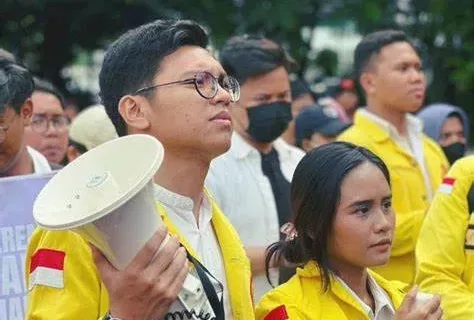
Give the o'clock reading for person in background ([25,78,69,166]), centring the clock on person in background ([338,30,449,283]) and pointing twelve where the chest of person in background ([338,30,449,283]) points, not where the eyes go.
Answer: person in background ([25,78,69,166]) is roughly at 4 o'clock from person in background ([338,30,449,283]).

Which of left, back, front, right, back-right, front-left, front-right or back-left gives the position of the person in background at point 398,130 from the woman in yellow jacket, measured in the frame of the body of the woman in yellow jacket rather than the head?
back-left

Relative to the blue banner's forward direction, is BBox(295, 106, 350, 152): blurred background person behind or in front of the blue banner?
behind

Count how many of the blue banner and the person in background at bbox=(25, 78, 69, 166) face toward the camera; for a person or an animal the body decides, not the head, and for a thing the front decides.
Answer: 2

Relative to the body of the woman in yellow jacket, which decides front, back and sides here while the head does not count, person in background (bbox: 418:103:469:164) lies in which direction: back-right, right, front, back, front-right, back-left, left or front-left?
back-left

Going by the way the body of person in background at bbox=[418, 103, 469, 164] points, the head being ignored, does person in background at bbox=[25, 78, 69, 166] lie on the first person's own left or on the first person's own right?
on the first person's own right

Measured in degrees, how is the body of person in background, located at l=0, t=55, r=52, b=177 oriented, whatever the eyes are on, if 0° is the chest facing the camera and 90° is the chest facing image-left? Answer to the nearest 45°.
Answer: approximately 45°

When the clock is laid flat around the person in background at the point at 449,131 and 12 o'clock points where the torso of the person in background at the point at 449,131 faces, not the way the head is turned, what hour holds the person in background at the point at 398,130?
the person in background at the point at 398,130 is roughly at 2 o'clock from the person in background at the point at 449,131.

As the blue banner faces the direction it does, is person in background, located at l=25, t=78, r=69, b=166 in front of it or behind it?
behind

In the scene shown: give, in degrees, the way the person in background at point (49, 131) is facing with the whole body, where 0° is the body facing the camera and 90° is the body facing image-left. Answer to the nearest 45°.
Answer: approximately 0°

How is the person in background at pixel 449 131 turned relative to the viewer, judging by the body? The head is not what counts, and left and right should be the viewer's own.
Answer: facing the viewer and to the right of the viewer

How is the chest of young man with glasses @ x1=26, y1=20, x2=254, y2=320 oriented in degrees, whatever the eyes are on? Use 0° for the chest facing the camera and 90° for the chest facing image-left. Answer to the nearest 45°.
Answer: approximately 315°
